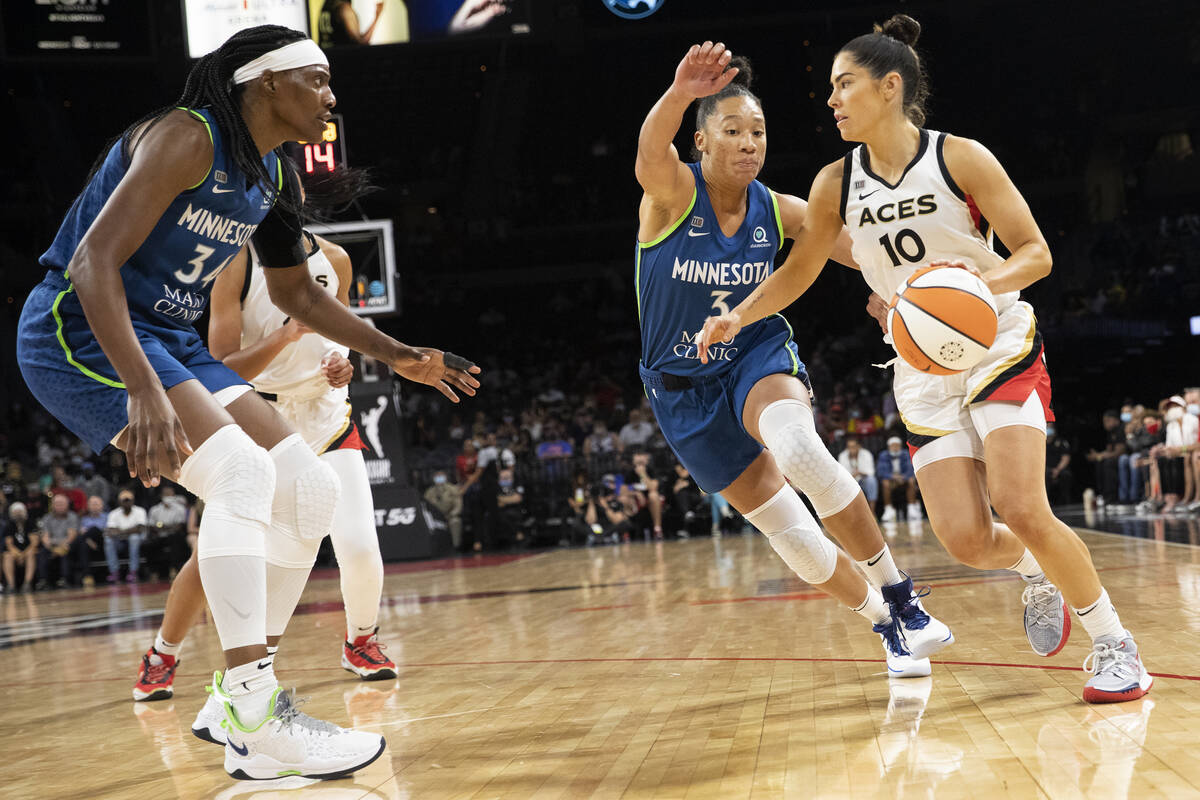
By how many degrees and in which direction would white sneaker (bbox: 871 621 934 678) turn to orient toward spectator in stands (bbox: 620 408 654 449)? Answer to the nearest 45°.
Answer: approximately 135° to its left

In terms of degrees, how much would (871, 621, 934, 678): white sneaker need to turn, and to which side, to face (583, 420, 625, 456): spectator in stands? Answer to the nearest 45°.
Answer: approximately 135° to its left

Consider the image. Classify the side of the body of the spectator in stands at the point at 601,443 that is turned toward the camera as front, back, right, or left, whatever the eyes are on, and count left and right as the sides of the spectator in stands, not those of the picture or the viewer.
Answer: front

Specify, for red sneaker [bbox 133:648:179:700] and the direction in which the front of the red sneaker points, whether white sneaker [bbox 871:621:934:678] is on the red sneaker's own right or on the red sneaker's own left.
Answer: on the red sneaker's own left

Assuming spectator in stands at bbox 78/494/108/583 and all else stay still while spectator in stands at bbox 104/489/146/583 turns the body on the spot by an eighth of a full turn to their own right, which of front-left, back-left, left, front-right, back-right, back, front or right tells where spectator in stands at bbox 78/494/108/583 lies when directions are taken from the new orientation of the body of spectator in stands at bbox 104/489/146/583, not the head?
right

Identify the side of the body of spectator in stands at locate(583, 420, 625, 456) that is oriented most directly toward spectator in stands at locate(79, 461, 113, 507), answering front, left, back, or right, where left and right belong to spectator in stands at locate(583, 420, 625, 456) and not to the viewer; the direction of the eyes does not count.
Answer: right

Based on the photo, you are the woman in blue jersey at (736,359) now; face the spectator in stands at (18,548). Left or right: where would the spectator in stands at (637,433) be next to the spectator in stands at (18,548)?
right

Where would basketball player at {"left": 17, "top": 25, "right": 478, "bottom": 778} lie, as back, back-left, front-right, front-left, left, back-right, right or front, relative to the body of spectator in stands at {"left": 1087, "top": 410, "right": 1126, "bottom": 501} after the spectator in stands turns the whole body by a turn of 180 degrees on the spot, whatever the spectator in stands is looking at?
back-right

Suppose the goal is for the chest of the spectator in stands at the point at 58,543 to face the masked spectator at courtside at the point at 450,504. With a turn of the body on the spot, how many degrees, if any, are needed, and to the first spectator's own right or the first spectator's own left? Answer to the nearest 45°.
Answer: approximately 90° to the first spectator's own left

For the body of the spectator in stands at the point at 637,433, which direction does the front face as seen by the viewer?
toward the camera
